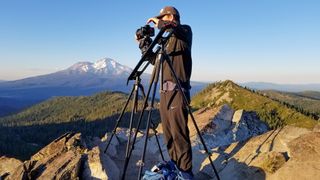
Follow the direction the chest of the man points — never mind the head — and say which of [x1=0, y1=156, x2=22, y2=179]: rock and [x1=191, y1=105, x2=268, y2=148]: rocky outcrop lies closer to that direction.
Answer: the rock

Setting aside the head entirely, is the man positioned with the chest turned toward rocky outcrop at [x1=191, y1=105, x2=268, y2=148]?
no

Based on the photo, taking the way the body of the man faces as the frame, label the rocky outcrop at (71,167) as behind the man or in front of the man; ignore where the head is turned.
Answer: in front

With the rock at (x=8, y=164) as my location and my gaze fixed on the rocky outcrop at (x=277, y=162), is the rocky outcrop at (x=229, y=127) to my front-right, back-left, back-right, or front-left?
front-left

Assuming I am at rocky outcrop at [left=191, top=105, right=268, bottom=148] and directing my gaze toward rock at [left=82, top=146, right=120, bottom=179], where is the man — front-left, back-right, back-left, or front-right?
front-left

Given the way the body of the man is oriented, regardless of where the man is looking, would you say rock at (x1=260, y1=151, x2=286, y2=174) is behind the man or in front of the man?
behind

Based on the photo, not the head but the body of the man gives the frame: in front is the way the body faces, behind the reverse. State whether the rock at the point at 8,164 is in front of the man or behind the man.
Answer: in front

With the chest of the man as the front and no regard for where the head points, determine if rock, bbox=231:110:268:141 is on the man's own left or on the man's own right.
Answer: on the man's own right

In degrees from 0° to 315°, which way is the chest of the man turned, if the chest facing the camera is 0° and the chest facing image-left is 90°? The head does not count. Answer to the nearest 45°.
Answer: approximately 90°

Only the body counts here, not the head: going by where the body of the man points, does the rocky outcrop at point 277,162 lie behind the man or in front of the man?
behind

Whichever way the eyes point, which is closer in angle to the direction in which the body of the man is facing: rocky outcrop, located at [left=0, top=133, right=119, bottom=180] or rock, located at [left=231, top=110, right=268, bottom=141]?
the rocky outcrop
